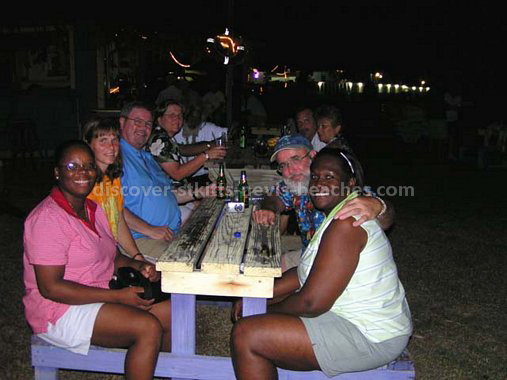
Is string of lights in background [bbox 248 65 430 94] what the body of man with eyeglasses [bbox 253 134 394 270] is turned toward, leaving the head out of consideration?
no

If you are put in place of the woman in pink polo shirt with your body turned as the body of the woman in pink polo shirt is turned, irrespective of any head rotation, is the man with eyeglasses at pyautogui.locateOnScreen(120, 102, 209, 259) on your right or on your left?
on your left

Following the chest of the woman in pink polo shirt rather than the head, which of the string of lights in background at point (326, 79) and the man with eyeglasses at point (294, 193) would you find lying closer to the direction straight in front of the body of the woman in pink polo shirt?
the man with eyeglasses

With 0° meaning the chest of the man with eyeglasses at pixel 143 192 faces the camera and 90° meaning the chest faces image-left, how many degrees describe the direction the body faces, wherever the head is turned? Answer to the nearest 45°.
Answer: approximately 315°

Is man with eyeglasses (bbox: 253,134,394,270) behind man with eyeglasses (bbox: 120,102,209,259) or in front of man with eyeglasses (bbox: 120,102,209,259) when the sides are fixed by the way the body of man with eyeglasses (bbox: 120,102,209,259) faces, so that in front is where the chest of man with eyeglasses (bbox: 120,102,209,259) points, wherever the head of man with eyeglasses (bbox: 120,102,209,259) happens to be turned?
in front

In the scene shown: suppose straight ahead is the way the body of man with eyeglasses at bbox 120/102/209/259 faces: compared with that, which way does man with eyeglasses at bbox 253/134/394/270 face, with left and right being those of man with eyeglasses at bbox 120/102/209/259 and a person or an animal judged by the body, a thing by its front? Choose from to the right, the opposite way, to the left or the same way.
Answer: to the right

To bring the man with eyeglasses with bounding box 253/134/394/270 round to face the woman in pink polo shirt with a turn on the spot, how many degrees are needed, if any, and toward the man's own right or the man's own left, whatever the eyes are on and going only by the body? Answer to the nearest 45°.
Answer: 0° — they already face them

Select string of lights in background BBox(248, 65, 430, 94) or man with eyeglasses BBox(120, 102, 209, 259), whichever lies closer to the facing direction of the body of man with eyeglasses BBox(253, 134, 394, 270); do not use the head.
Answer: the man with eyeglasses

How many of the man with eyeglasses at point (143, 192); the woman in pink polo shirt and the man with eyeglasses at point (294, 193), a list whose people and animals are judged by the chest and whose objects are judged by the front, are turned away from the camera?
0

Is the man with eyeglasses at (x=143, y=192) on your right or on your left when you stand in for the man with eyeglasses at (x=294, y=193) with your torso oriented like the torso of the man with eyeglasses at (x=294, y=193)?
on your right

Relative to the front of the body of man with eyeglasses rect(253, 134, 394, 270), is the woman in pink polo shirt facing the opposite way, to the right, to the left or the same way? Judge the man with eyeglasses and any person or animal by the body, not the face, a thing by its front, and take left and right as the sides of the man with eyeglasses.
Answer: to the left

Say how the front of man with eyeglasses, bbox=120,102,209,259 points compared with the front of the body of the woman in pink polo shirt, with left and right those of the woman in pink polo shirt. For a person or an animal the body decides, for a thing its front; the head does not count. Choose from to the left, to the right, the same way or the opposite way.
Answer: the same way

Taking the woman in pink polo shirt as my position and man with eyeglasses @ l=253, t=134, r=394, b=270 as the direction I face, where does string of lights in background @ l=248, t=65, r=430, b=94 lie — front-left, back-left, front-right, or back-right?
front-left

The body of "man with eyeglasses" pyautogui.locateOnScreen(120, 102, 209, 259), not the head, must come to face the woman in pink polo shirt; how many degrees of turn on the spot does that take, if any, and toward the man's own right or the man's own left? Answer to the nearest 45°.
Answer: approximately 45° to the man's own right

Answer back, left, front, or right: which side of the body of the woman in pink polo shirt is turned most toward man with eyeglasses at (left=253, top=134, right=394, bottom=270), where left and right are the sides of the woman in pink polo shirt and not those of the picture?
left

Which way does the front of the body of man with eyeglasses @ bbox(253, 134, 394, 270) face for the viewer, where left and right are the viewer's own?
facing the viewer and to the left of the viewer

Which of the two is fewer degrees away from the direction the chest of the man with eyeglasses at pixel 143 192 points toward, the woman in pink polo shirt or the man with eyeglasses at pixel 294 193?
the man with eyeglasses
